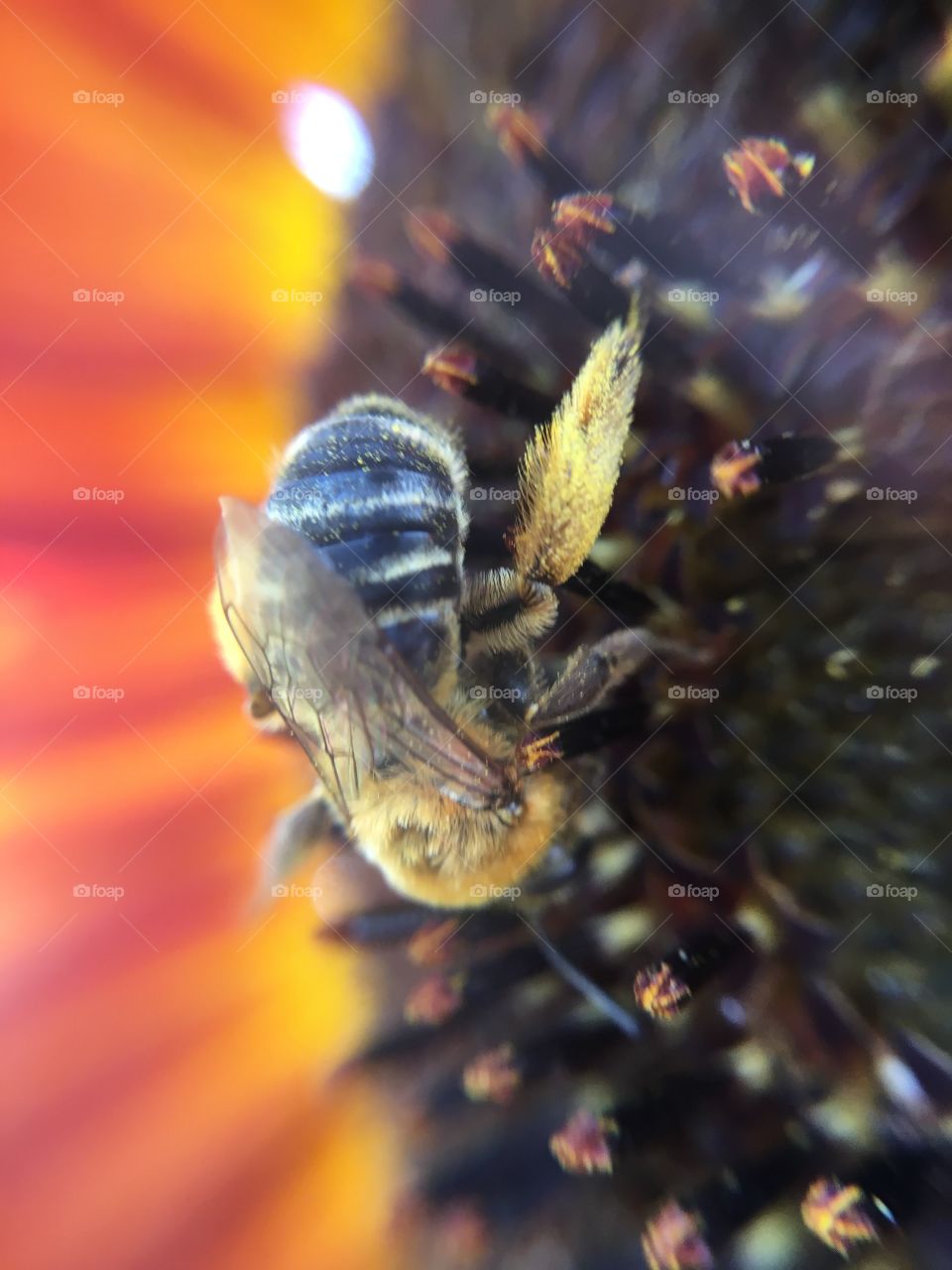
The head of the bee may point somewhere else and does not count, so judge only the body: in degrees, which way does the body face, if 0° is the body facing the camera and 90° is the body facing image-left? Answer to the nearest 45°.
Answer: approximately 0°
